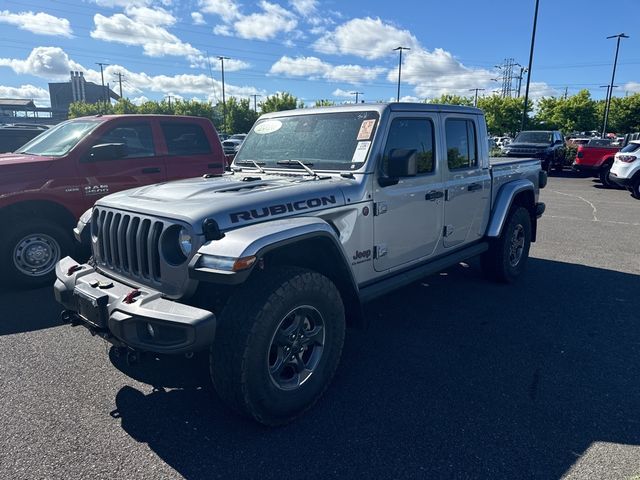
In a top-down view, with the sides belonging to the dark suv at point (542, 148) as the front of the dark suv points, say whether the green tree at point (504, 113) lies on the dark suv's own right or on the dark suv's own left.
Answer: on the dark suv's own right

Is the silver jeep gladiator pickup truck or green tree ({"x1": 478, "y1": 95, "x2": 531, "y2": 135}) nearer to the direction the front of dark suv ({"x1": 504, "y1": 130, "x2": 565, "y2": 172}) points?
the silver jeep gladiator pickup truck

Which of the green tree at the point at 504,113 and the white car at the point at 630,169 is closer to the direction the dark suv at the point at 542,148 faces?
the white car

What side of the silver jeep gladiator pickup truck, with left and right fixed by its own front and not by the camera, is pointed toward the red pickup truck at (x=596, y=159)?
back

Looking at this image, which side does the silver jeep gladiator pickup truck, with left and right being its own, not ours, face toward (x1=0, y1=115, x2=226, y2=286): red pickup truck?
right

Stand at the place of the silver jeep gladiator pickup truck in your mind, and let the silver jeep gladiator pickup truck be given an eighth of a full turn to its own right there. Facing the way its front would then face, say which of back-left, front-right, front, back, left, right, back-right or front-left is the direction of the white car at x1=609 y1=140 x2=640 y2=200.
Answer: back-right

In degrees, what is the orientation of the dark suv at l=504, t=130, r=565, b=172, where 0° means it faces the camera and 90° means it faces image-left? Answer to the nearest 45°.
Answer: approximately 45°

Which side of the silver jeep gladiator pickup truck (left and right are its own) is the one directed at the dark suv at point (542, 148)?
back

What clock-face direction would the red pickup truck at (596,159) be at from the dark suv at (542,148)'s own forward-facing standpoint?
The red pickup truck is roughly at 9 o'clock from the dark suv.

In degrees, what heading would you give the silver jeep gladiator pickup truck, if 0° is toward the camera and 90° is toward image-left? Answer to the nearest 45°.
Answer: approximately 45°

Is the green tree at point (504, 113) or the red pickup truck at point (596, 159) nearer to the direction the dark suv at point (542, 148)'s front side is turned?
the red pickup truck

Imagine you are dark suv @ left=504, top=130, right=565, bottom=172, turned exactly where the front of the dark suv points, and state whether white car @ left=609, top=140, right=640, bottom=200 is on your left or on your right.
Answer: on your left
